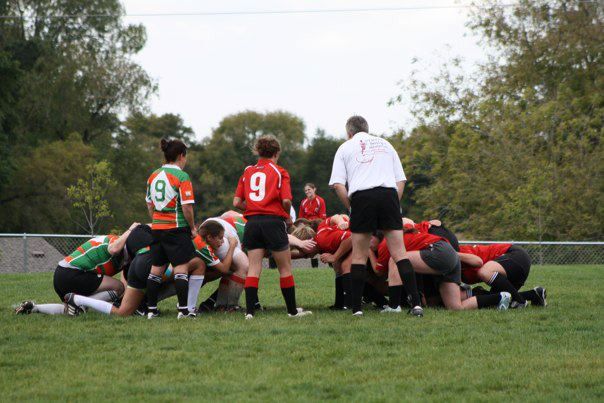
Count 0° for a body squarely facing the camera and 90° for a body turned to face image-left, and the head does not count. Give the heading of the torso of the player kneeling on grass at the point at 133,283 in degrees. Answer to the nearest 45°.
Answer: approximately 270°

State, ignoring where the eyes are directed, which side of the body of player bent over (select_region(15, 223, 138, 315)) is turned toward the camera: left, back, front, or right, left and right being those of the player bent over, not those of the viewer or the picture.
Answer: right

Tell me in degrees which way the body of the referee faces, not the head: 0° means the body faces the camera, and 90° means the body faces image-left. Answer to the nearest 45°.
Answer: approximately 180°

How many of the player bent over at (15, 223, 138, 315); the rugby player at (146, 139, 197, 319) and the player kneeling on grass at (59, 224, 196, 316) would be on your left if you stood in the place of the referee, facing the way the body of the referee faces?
3

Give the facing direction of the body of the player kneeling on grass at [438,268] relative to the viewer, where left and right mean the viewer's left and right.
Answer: facing to the left of the viewer

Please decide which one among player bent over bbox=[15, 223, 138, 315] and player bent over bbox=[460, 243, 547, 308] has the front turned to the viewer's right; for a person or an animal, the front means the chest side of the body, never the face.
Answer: player bent over bbox=[15, 223, 138, 315]

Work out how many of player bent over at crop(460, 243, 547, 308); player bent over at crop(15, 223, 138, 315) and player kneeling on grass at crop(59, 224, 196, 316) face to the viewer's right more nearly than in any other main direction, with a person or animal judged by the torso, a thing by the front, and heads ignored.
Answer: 2

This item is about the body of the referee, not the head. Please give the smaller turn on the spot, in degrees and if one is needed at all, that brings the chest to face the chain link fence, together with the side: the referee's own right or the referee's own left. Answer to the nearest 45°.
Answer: approximately 45° to the referee's own left

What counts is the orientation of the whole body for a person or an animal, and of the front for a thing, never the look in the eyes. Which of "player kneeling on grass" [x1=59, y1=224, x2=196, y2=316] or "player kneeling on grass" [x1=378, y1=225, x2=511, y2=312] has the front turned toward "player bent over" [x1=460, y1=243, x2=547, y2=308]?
"player kneeling on grass" [x1=59, y1=224, x2=196, y2=316]

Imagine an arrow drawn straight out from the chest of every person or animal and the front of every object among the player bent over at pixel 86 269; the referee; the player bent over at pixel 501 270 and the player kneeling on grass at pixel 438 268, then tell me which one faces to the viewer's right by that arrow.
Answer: the player bent over at pixel 86 269

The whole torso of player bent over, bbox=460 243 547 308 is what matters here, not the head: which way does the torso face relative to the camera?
to the viewer's left

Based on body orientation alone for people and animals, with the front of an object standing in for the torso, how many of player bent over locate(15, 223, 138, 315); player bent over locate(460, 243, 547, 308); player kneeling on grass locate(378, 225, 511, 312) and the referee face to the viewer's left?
2

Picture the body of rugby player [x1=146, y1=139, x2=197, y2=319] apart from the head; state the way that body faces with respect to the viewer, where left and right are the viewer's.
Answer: facing away from the viewer and to the right of the viewer
